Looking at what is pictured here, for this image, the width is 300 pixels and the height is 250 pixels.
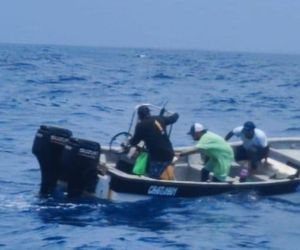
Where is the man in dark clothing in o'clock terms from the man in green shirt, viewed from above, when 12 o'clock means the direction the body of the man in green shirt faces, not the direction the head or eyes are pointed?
The man in dark clothing is roughly at 11 o'clock from the man in green shirt.

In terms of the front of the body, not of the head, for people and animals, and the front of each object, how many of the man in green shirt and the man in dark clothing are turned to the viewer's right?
0

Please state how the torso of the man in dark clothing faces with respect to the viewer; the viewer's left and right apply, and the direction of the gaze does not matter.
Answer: facing away from the viewer and to the left of the viewer

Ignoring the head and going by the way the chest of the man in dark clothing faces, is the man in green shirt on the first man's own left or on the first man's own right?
on the first man's own right

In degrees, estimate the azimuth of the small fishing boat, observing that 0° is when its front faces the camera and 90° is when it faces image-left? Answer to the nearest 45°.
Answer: approximately 225°

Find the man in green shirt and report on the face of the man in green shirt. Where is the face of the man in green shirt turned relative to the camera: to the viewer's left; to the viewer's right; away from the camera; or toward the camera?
to the viewer's left

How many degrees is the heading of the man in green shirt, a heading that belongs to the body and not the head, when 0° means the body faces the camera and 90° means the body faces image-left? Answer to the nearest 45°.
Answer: approximately 90°
